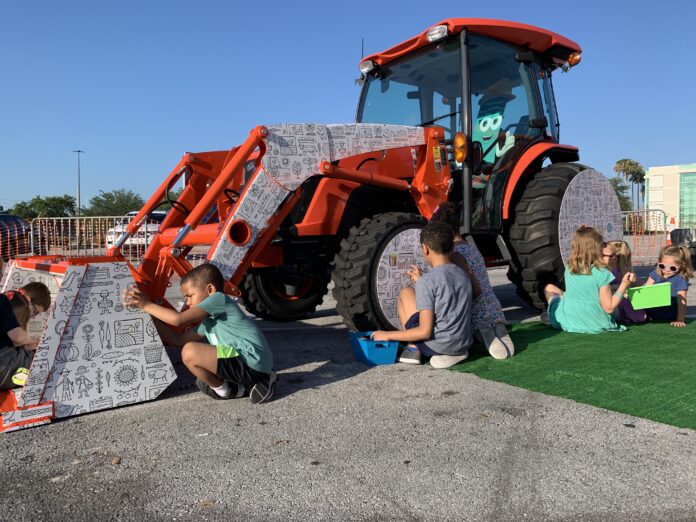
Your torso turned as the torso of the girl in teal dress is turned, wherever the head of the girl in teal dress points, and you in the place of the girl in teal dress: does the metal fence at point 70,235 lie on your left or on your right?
on your left

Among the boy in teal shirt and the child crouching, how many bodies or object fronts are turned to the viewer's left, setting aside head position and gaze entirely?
1

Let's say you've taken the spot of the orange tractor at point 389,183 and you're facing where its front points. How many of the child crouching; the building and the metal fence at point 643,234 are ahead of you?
1

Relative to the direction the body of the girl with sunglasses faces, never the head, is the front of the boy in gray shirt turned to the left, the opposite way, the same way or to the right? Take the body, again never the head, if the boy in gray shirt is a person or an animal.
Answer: to the right

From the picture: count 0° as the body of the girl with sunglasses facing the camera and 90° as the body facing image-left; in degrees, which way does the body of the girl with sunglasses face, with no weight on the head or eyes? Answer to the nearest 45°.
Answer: approximately 45°

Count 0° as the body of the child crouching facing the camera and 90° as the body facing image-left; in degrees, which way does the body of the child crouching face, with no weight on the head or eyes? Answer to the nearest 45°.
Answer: approximately 270°

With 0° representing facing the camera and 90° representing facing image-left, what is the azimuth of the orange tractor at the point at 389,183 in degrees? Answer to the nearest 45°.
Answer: approximately 45°

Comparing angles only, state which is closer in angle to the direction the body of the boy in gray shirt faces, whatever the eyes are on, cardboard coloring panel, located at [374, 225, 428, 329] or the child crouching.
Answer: the cardboard coloring panel

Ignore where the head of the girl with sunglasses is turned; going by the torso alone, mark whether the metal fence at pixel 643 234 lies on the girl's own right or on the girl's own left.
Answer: on the girl's own right

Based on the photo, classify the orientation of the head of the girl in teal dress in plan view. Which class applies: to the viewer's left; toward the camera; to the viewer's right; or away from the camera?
away from the camera

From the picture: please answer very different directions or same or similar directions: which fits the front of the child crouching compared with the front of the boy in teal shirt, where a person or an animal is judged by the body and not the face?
very different directions

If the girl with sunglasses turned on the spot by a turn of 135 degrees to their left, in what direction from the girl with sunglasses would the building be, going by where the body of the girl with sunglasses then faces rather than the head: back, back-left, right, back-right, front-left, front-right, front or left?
left

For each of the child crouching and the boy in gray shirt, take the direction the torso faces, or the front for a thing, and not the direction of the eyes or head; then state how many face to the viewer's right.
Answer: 1

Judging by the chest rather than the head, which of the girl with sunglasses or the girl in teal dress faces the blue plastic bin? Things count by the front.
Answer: the girl with sunglasses

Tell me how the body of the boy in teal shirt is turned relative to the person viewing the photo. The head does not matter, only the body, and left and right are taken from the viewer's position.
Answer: facing to the left of the viewer

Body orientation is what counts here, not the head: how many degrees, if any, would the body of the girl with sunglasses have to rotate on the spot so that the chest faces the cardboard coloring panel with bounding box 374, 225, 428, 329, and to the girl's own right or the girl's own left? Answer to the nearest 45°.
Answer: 0° — they already face it
